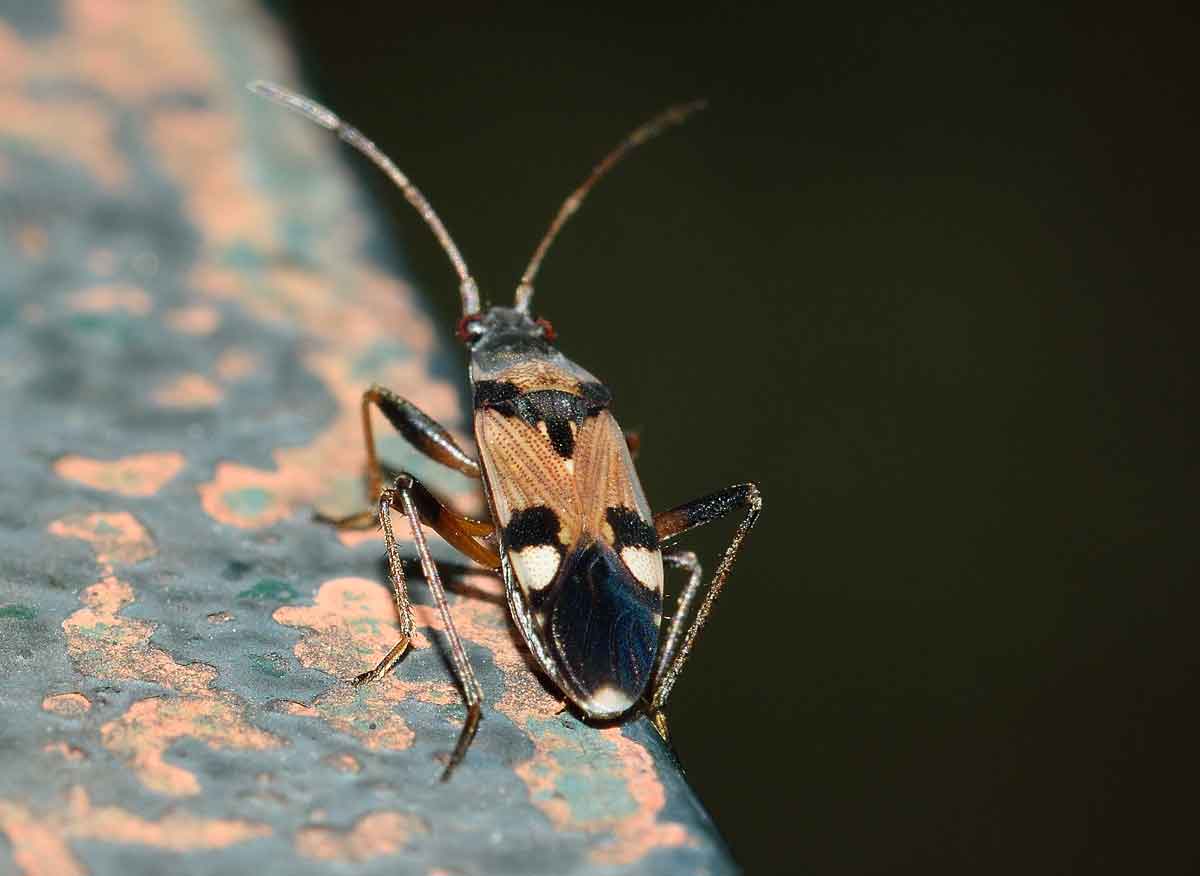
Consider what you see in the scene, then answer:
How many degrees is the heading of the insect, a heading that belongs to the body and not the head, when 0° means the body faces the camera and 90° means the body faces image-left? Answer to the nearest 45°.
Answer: approximately 180°
